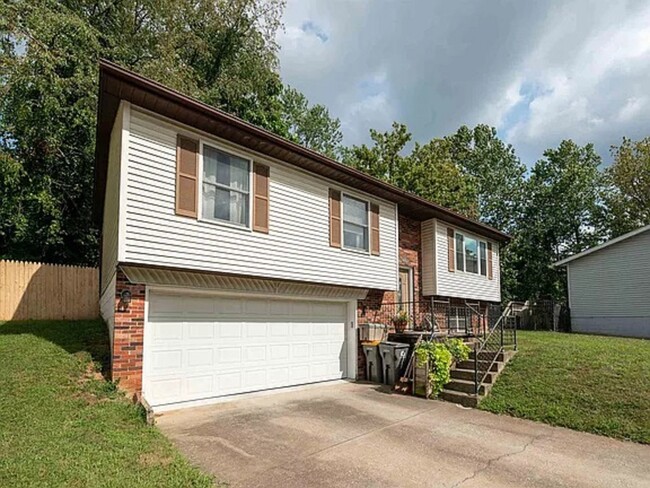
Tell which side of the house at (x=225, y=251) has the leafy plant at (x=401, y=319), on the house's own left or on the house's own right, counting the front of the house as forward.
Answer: on the house's own left

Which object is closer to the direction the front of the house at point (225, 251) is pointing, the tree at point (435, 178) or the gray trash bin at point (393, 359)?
the gray trash bin

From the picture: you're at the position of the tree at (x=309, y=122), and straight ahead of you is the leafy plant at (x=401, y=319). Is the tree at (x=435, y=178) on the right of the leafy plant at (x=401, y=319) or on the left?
left

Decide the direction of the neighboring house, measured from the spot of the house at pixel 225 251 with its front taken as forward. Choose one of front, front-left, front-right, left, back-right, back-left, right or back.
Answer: left

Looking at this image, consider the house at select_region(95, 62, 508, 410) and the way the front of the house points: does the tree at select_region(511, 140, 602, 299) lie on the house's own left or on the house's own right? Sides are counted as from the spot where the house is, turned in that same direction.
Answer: on the house's own left

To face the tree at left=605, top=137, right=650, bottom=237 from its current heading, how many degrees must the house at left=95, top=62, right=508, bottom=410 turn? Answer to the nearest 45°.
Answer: approximately 90° to its left

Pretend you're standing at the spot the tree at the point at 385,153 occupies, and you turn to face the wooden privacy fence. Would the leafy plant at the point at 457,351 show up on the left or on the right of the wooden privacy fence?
left

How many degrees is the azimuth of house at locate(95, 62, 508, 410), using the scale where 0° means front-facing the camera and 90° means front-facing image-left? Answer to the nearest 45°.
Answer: approximately 315°

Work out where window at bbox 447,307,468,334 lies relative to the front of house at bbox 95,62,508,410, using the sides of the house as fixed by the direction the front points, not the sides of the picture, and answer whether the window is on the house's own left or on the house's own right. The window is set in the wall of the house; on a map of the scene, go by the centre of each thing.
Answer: on the house's own left
